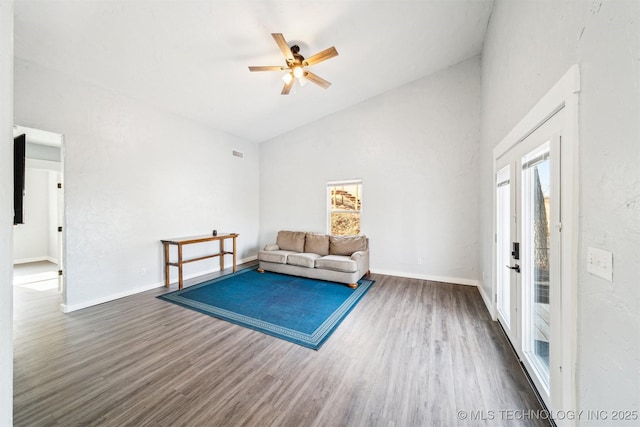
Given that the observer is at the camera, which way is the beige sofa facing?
facing the viewer and to the left of the viewer

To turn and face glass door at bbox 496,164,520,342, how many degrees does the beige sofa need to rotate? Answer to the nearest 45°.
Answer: approximately 90° to its left

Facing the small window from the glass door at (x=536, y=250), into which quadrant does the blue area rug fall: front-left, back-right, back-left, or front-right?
front-left

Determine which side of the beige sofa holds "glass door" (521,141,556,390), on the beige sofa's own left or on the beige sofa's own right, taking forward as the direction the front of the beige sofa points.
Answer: on the beige sofa's own left

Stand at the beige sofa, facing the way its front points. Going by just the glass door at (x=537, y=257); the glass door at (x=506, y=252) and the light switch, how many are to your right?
0

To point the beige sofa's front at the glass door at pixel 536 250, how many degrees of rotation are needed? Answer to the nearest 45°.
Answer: approximately 90° to its left

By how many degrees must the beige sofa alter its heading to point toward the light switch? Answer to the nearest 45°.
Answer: approximately 45° to its left

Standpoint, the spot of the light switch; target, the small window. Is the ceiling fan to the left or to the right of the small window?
left
